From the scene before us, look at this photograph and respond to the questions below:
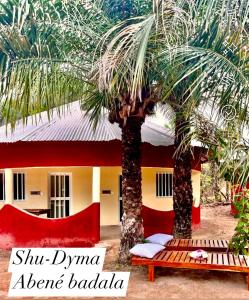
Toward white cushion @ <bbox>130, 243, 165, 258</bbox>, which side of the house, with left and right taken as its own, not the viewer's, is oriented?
front

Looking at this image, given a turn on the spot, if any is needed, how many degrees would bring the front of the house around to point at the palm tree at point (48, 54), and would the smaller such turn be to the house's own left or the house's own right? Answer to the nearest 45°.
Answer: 0° — it already faces it

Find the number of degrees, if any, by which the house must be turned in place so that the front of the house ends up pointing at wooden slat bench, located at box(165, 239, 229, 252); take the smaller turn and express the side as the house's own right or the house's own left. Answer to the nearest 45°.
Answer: approximately 45° to the house's own left

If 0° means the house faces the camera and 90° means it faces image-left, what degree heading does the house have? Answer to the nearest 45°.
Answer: approximately 0°

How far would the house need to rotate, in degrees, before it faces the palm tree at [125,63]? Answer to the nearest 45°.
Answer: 0° — it already faces it

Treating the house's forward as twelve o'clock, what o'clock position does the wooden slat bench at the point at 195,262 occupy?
The wooden slat bench is roughly at 11 o'clock from the house.

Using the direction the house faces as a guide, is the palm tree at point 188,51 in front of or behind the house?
in front

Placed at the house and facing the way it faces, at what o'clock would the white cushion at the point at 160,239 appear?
The white cushion is roughly at 11 o'clock from the house.
